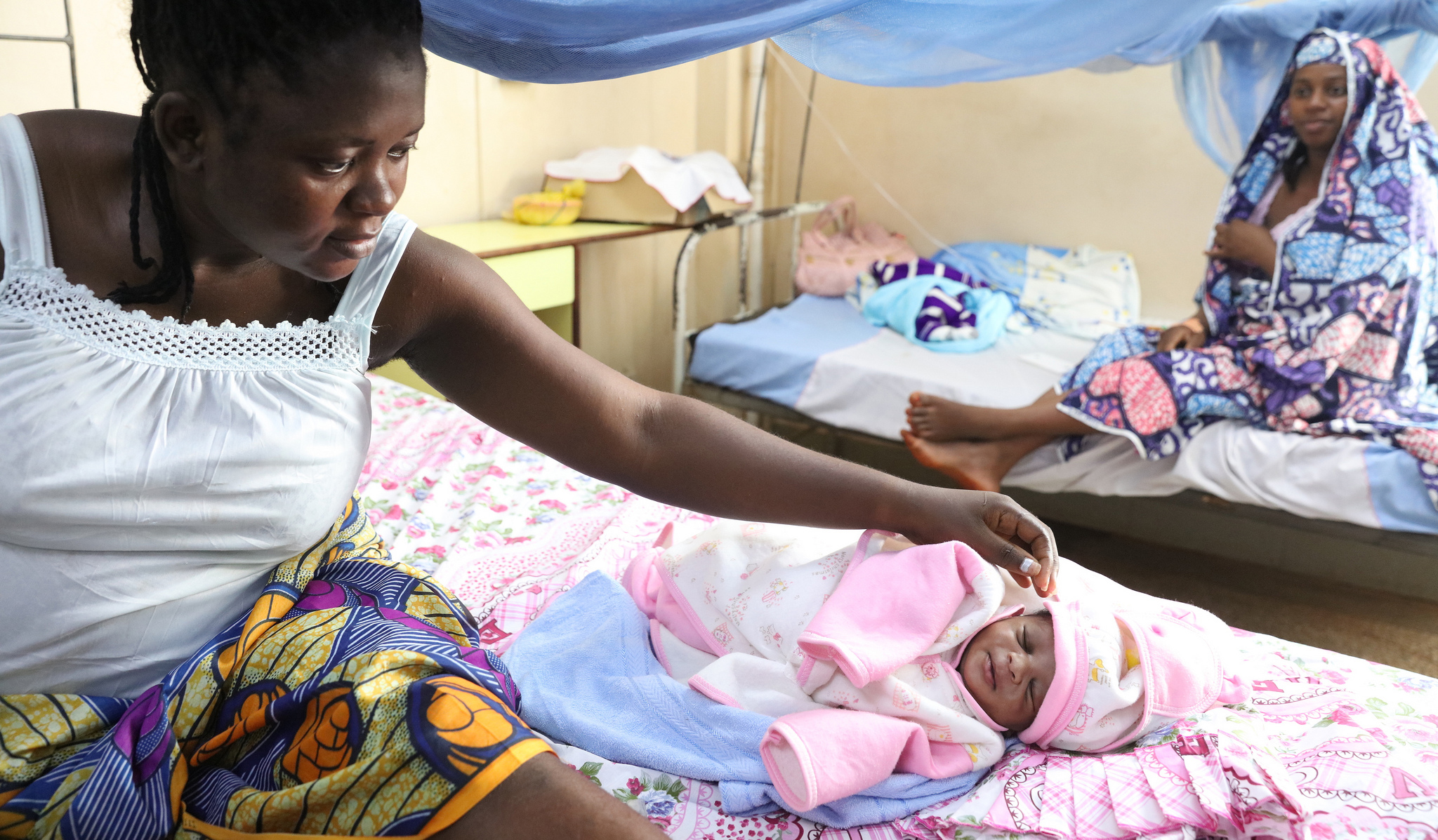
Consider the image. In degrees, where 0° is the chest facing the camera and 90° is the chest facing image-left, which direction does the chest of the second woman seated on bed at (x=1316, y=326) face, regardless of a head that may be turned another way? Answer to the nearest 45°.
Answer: approximately 45°

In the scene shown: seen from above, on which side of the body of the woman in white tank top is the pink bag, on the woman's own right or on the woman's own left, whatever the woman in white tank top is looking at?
on the woman's own left

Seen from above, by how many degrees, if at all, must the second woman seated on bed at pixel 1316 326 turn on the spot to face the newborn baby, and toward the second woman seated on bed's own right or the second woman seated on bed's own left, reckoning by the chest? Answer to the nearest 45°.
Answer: approximately 45° to the second woman seated on bed's own left

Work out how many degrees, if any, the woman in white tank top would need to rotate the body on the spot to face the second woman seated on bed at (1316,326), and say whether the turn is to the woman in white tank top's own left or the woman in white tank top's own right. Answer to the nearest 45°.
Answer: approximately 90° to the woman in white tank top's own left

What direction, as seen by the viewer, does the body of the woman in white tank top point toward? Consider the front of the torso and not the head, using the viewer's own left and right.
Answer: facing the viewer and to the right of the viewer

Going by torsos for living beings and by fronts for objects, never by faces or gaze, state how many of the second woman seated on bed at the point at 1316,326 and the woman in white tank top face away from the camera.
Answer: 0

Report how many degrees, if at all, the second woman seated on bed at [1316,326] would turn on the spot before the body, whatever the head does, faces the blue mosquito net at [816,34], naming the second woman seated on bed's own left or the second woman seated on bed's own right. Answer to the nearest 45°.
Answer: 0° — they already face it
